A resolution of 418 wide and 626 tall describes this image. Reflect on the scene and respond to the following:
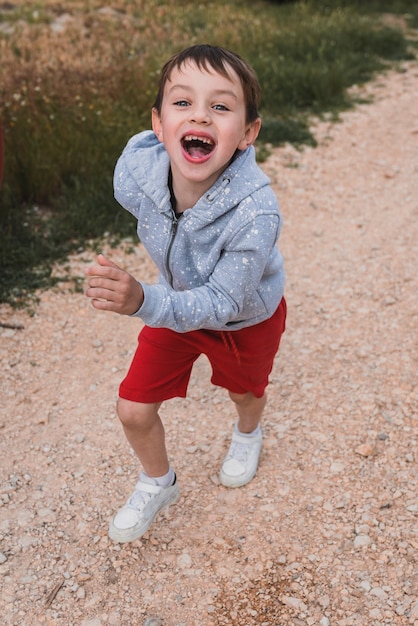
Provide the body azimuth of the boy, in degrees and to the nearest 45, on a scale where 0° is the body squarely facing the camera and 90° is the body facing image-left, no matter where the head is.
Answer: approximately 45°
